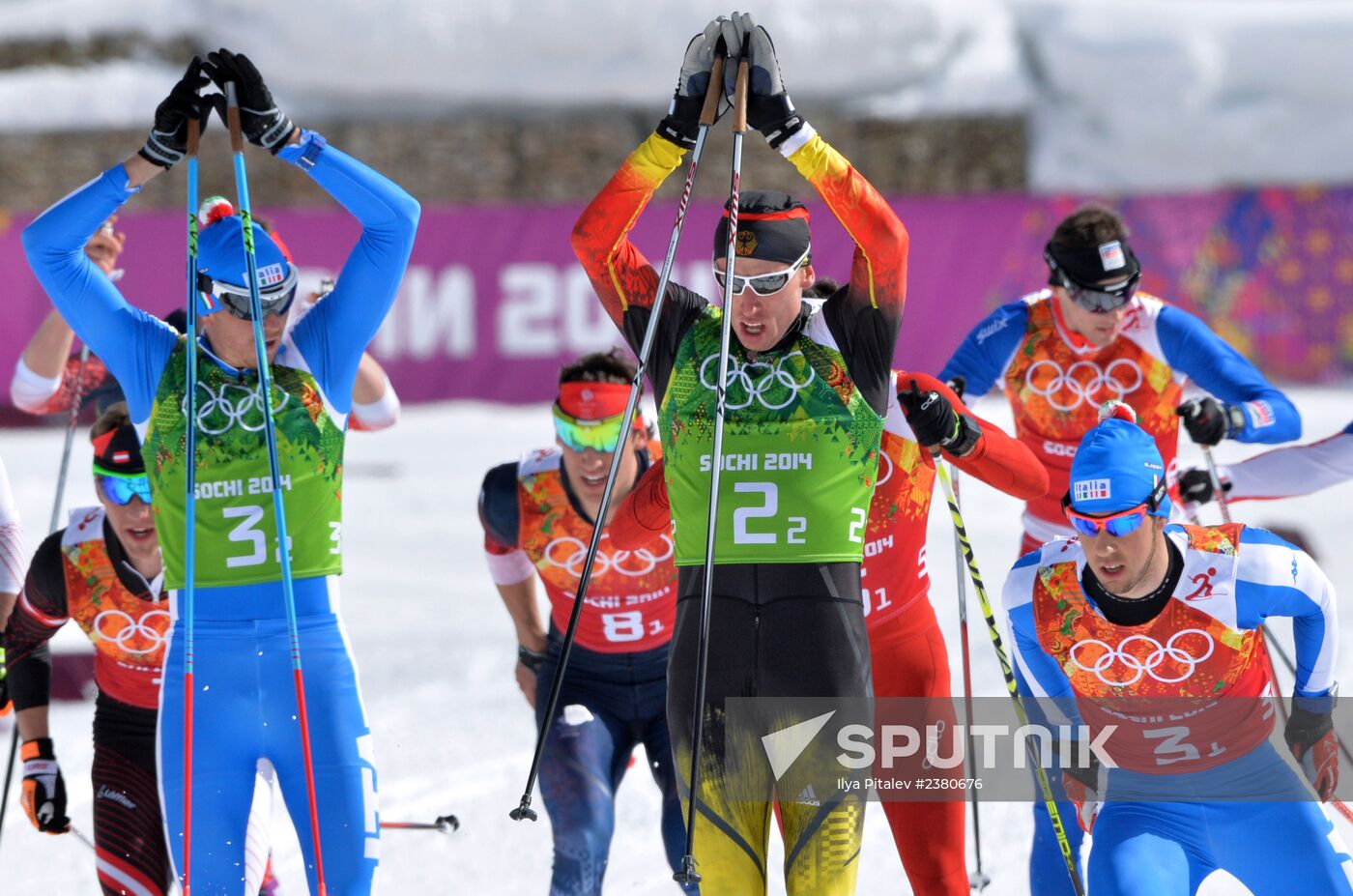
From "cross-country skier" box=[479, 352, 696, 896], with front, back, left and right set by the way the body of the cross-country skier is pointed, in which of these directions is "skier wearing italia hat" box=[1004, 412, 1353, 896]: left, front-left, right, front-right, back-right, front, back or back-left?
front-left

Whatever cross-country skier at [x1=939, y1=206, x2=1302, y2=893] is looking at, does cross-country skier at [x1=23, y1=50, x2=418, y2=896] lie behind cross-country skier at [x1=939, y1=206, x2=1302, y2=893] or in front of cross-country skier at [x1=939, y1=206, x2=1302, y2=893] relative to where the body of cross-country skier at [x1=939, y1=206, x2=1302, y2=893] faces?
in front

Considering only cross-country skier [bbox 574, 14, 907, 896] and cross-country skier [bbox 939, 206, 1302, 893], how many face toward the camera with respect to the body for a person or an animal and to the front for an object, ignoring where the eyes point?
2

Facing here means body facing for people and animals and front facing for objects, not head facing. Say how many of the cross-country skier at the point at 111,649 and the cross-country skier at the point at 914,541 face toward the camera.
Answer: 2

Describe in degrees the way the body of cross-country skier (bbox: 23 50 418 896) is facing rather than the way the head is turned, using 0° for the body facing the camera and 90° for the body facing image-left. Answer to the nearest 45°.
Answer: approximately 0°

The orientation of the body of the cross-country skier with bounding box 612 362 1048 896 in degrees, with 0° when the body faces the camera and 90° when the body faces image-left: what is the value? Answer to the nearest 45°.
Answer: approximately 0°

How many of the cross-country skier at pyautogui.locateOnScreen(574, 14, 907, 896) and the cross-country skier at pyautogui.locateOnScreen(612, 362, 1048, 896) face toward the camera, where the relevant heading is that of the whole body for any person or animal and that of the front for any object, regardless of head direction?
2

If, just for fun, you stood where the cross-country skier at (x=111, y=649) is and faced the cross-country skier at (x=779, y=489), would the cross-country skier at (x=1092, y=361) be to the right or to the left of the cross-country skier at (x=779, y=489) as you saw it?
left

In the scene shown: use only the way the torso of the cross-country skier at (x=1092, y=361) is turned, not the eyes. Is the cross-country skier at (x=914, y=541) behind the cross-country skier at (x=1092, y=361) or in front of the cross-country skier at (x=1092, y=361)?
in front
